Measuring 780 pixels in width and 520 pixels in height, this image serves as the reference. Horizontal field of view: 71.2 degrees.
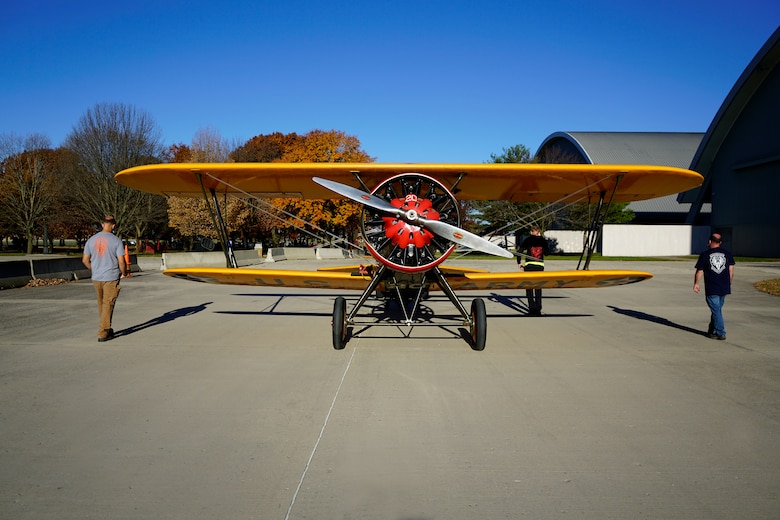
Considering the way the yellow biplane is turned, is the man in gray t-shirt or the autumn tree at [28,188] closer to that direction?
the man in gray t-shirt

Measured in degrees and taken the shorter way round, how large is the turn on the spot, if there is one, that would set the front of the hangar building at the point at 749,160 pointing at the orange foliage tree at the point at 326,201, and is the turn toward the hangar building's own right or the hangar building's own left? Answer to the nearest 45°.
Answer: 0° — it already faces it

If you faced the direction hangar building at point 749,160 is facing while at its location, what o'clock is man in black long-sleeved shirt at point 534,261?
The man in black long-sleeved shirt is roughly at 11 o'clock from the hangar building.

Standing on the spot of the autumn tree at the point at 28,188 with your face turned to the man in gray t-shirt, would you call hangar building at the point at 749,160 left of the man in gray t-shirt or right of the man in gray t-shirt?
left

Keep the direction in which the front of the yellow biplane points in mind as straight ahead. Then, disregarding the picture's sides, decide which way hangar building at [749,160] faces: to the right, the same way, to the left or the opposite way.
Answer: to the right

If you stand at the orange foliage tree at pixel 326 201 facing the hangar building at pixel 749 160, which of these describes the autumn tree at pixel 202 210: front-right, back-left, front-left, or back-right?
back-right

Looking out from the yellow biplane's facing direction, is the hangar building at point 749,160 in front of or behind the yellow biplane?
behind

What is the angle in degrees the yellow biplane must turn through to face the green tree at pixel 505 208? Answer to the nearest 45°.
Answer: approximately 180°

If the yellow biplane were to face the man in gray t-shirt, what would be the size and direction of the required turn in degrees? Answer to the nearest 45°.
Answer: approximately 90° to its right
